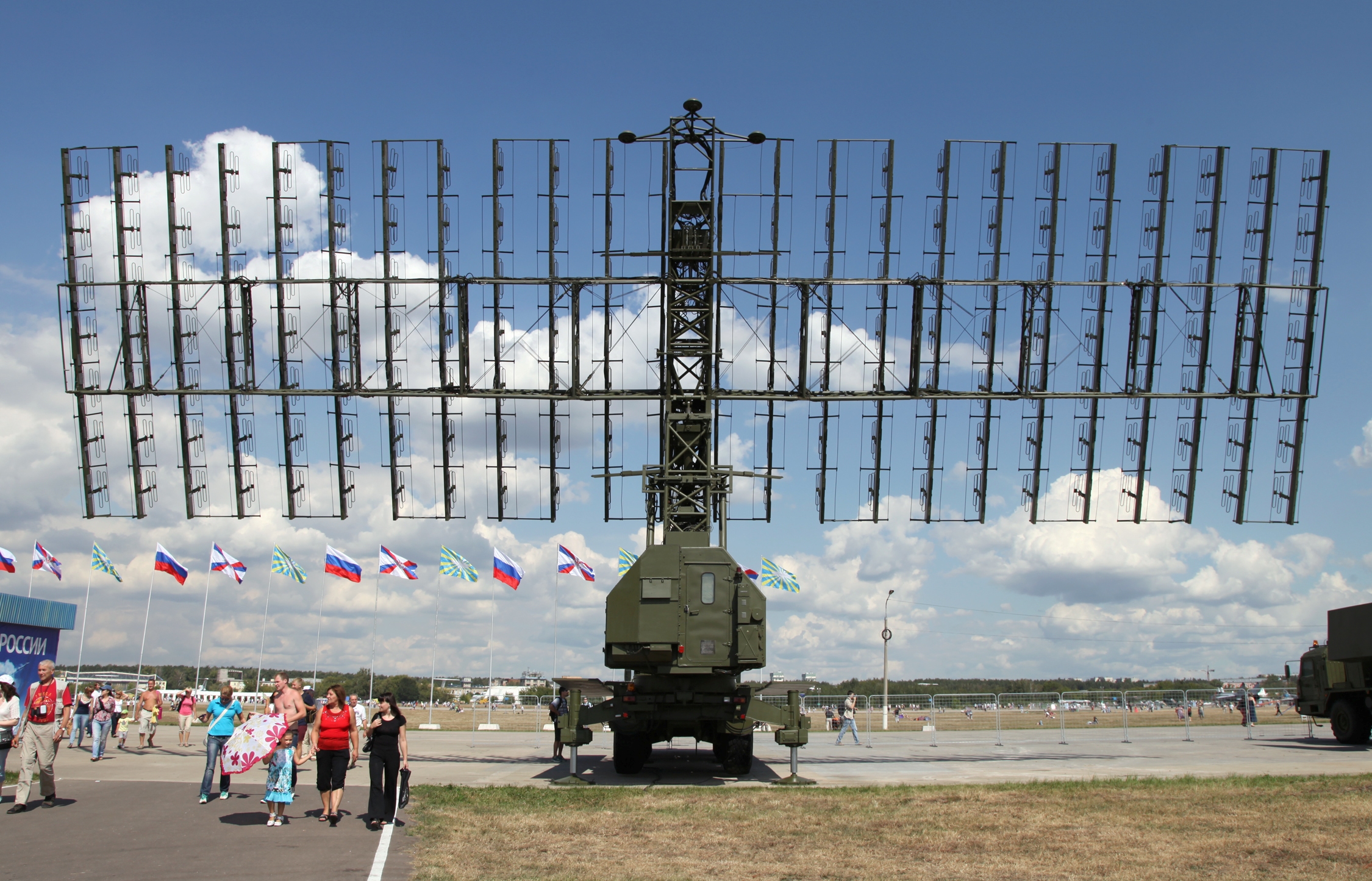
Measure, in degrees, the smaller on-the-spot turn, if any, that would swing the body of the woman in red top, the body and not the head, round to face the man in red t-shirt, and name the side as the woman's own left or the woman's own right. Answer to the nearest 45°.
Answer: approximately 135° to the woman's own right

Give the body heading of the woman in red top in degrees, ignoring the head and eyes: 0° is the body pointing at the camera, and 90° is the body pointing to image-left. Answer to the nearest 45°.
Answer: approximately 0°

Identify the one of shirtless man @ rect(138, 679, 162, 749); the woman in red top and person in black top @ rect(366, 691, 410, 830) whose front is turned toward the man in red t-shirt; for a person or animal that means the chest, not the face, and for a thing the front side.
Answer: the shirtless man

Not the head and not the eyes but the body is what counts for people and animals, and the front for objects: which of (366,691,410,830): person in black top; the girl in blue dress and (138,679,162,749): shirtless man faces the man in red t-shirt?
the shirtless man

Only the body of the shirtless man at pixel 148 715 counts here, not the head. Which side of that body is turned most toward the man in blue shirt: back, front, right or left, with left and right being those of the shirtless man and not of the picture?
front
